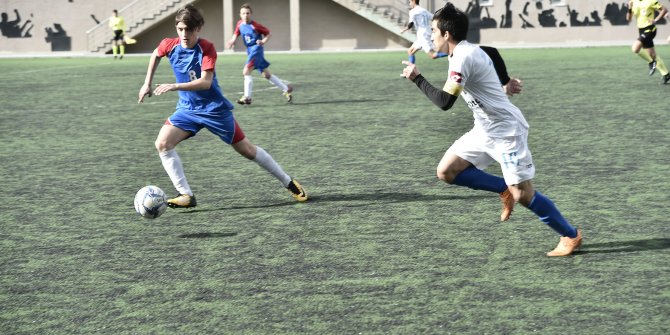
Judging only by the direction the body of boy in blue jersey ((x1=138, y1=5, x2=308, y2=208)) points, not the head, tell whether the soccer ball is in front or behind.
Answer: in front

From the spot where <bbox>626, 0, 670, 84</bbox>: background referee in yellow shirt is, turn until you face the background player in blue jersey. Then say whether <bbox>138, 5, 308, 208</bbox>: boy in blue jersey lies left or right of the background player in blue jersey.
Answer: left

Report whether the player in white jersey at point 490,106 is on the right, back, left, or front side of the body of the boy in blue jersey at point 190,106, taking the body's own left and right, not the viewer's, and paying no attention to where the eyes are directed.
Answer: left

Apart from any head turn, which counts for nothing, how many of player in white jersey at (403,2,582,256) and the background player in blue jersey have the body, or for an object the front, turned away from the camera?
0

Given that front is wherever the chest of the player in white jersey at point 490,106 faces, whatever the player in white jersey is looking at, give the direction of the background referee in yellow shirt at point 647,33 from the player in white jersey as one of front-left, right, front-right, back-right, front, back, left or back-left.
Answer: right

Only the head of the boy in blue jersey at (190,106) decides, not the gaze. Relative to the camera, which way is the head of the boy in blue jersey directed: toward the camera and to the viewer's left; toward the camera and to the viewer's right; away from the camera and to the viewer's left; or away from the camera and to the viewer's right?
toward the camera and to the viewer's left

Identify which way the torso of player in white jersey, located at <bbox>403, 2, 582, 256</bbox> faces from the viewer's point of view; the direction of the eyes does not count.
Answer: to the viewer's left

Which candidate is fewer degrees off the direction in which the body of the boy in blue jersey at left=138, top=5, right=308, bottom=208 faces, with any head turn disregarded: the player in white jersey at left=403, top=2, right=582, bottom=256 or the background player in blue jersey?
the player in white jersey

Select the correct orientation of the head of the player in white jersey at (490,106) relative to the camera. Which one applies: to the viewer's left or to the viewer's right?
to the viewer's left

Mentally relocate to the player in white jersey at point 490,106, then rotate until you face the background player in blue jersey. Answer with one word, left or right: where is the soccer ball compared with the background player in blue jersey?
left
